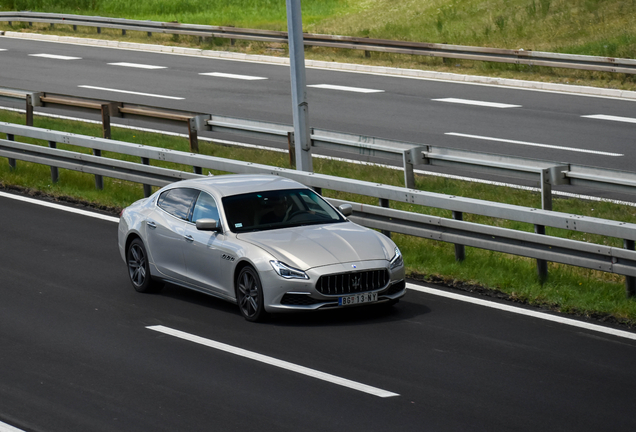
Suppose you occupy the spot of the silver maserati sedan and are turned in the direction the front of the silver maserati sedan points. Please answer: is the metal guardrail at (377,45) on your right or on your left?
on your left

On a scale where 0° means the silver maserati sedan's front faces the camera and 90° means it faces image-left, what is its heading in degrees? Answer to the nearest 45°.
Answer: approximately 315°

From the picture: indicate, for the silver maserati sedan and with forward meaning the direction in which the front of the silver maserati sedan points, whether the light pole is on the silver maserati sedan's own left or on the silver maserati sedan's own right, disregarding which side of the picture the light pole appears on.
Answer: on the silver maserati sedan's own left

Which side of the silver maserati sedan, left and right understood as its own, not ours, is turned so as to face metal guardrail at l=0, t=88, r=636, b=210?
left
